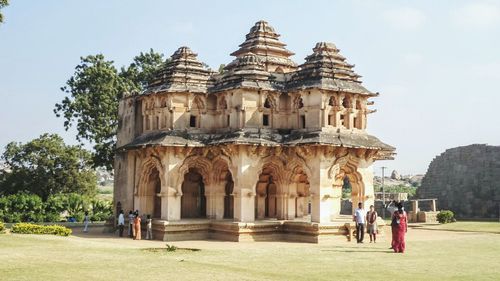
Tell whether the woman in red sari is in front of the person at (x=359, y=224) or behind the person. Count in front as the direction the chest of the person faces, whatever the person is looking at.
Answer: in front

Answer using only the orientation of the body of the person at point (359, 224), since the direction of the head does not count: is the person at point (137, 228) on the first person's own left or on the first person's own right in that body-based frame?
on the first person's own right

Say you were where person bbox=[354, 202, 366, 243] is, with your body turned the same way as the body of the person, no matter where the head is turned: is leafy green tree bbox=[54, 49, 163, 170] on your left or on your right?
on your right

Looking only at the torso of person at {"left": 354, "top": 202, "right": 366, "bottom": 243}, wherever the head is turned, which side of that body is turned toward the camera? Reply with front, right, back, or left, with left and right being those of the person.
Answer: front

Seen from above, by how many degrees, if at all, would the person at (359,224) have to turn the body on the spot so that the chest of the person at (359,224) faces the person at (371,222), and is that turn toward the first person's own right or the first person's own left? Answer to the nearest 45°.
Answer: approximately 135° to the first person's own left

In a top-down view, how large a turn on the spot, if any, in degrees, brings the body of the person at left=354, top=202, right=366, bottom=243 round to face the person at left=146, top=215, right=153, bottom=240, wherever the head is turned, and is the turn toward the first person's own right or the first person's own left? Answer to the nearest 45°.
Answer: approximately 90° to the first person's own right

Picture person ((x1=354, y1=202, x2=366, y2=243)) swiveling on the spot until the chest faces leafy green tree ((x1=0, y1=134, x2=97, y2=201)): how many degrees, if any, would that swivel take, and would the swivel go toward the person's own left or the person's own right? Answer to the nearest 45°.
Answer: approximately 135° to the person's own right

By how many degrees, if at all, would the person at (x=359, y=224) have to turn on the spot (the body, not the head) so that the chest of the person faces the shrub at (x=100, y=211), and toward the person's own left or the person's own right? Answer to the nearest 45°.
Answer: approximately 135° to the person's own right

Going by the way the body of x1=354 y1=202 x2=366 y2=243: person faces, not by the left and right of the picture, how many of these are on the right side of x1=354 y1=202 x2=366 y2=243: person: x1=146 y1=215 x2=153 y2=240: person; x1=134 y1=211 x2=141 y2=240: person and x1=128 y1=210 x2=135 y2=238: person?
3
